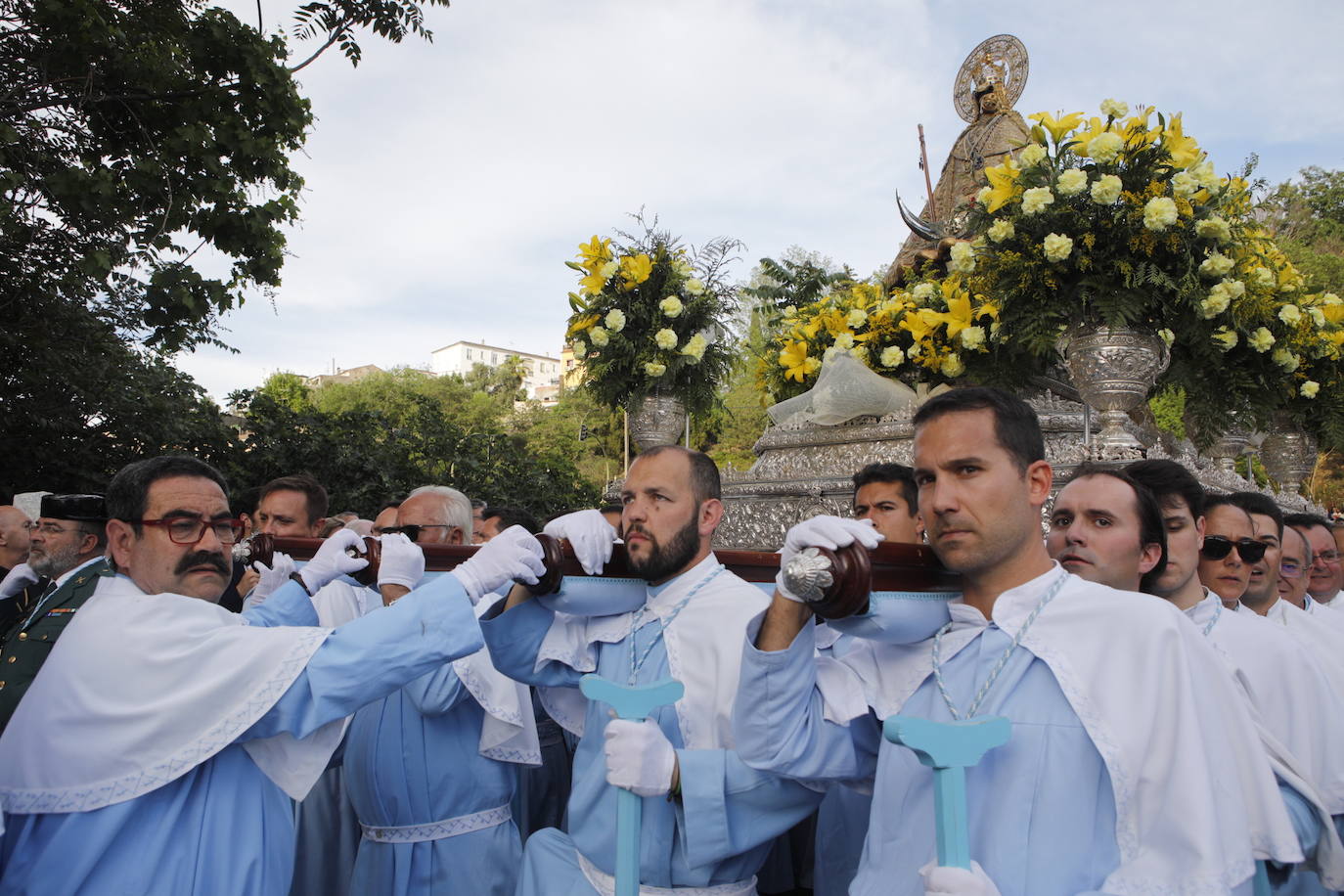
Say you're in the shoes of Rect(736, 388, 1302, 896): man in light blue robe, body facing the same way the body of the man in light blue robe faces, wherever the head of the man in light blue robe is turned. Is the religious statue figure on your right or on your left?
on your right

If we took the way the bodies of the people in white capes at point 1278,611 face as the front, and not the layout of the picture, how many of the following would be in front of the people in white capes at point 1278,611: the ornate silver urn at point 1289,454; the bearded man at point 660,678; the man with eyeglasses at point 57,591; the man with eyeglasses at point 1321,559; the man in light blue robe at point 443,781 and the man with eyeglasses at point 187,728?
4

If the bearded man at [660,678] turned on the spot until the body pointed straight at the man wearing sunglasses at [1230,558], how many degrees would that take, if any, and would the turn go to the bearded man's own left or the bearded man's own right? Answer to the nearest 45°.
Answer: approximately 135° to the bearded man's own left

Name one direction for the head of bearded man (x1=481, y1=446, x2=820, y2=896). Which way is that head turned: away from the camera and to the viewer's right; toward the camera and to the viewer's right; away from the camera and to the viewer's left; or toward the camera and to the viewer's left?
toward the camera and to the viewer's left

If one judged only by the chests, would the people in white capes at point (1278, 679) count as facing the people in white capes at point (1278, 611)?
no

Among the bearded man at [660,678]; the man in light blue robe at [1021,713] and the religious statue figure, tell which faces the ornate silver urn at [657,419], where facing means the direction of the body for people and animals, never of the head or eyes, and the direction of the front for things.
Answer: the religious statue figure

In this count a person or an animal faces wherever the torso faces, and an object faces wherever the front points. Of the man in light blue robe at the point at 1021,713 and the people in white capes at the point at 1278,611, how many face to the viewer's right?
0

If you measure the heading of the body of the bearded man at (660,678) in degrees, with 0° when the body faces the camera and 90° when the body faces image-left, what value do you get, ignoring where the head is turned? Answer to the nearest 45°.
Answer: approximately 45°

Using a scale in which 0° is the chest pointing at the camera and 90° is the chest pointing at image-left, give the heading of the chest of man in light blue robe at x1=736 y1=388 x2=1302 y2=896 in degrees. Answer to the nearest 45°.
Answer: approximately 45°

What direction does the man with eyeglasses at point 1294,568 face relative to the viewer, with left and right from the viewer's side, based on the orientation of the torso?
facing the viewer and to the left of the viewer
